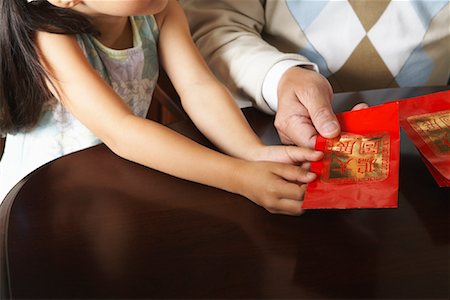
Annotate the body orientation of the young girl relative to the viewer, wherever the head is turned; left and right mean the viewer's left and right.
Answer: facing the viewer and to the right of the viewer
